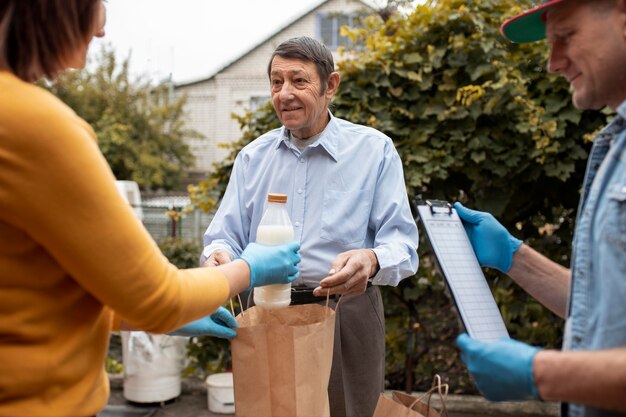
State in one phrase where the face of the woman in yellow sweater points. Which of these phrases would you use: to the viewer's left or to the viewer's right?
to the viewer's right

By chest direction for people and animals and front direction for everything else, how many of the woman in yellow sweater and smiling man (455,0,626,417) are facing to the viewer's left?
1

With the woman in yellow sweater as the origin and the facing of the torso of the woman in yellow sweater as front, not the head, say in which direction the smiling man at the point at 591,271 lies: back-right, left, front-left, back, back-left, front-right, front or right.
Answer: front-right

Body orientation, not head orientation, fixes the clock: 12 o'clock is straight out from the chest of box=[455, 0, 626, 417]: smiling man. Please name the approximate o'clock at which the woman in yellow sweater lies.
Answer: The woman in yellow sweater is roughly at 11 o'clock from the smiling man.

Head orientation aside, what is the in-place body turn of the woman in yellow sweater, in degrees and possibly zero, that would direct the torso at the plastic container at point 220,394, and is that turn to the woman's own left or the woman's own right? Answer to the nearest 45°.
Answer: approximately 45° to the woman's own left

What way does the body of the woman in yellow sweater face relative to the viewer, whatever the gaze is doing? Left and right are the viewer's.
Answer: facing away from the viewer and to the right of the viewer

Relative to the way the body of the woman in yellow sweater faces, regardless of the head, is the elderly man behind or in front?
in front

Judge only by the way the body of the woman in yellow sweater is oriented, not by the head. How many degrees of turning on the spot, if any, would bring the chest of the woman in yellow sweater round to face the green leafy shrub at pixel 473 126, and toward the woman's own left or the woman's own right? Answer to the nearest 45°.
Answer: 0° — they already face it

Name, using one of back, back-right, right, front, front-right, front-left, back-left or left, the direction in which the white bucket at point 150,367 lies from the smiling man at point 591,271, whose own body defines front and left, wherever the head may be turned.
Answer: front-right

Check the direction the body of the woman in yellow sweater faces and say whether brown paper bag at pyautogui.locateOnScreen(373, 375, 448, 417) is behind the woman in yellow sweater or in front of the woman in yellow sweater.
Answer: in front

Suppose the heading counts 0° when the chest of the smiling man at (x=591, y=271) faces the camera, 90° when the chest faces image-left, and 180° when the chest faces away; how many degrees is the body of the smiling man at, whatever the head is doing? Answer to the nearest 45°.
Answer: approximately 90°

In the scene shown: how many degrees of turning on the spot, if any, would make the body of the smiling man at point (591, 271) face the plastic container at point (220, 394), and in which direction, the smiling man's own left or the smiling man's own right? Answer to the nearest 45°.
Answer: approximately 45° to the smiling man's own right

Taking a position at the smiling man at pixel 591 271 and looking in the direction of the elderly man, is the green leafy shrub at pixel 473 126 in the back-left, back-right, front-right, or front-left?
front-right
